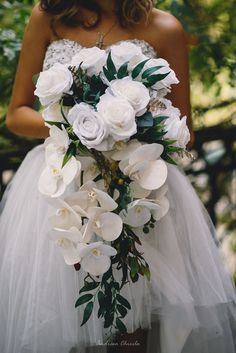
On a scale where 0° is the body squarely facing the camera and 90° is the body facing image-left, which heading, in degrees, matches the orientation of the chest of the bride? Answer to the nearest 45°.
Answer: approximately 0°
